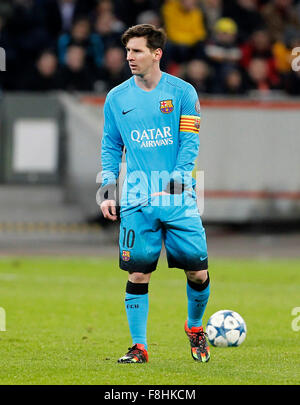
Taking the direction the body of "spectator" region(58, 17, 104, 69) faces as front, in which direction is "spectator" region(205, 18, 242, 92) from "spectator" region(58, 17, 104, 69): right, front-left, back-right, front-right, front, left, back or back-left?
left

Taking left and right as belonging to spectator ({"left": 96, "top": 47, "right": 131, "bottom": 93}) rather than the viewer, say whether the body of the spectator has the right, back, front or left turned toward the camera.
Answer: front

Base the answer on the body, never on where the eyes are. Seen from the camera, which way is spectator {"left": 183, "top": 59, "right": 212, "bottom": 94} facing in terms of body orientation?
toward the camera

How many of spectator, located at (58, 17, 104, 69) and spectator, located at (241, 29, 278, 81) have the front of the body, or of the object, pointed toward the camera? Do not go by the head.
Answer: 2

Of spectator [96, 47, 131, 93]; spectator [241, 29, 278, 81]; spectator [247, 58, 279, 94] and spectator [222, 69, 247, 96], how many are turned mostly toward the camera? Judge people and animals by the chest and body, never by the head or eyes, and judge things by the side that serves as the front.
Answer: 4

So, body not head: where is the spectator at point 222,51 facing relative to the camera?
toward the camera

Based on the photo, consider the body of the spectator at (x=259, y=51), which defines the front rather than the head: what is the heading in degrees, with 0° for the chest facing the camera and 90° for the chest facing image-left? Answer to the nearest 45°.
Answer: approximately 0°

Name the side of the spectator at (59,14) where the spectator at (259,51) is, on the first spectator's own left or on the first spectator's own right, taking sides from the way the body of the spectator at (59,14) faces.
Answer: on the first spectator's own left

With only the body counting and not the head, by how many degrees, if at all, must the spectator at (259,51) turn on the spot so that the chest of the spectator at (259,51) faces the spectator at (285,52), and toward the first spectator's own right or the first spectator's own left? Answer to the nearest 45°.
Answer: approximately 135° to the first spectator's own left
